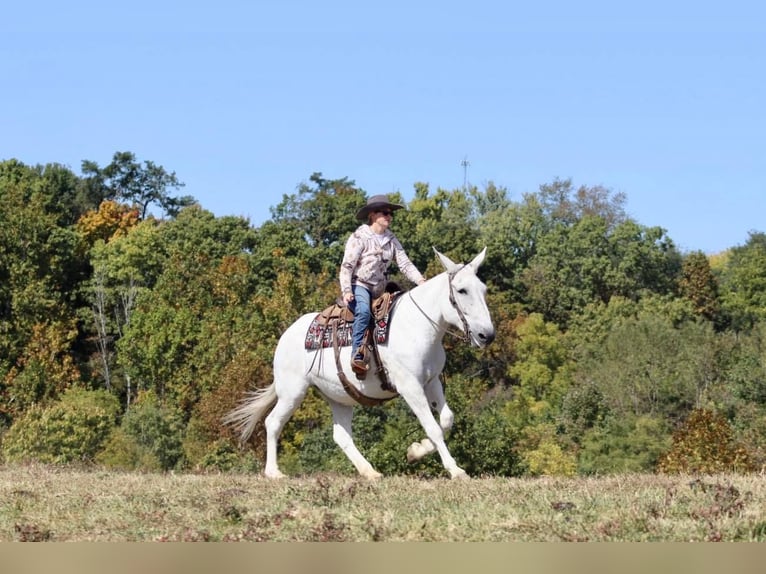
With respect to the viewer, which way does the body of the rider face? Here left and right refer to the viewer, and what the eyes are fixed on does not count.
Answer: facing the viewer and to the right of the viewer

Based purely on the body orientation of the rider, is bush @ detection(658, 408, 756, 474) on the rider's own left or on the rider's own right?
on the rider's own left
